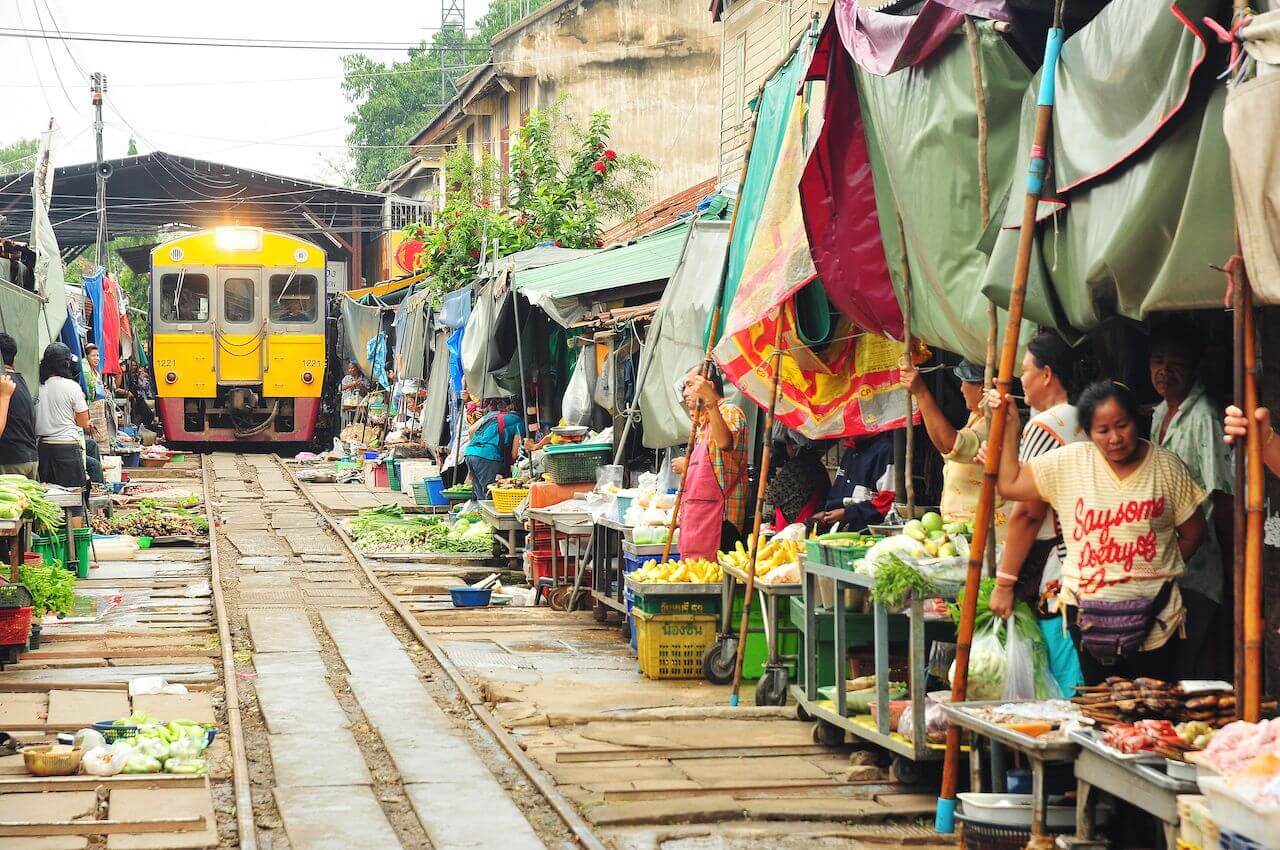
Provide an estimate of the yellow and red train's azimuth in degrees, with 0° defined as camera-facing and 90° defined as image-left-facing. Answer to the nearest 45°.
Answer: approximately 0°

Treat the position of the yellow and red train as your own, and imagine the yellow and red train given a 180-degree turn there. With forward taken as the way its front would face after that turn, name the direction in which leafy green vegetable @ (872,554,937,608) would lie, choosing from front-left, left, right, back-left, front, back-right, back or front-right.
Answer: back

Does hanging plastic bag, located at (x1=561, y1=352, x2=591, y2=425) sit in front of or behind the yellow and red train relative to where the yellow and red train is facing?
in front

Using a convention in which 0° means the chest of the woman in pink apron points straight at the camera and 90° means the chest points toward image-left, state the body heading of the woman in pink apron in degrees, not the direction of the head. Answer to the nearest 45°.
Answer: approximately 45°

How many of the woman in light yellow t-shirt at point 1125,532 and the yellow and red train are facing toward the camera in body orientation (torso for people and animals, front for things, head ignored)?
2

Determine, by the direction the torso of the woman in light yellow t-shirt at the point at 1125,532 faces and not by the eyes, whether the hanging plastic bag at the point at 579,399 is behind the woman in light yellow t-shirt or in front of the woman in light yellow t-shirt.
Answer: behind

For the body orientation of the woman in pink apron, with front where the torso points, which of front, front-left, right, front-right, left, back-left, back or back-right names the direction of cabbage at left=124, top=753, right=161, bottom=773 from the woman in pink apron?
front

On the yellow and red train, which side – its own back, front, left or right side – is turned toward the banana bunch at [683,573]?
front

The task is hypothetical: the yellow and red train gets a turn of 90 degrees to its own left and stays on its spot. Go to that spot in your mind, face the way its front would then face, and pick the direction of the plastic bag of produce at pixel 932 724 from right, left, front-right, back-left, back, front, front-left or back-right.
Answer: right

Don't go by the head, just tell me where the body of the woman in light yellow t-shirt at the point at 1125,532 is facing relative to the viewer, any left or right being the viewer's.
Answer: facing the viewer

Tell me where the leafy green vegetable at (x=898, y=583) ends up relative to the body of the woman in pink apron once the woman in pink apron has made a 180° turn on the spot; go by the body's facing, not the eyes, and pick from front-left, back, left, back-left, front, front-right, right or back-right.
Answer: back-right
